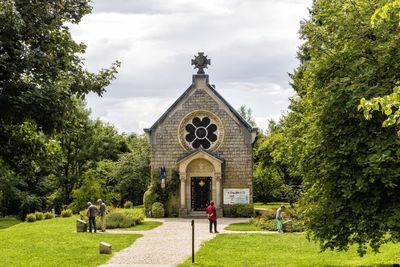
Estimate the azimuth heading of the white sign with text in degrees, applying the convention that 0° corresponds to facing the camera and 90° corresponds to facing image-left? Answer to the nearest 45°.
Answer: approximately 0°

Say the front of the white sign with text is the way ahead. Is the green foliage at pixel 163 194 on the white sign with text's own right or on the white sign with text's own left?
on the white sign with text's own right

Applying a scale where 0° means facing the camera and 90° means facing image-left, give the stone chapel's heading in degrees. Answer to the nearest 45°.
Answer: approximately 0°

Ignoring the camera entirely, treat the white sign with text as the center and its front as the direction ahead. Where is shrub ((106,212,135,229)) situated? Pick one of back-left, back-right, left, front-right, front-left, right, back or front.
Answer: front-right

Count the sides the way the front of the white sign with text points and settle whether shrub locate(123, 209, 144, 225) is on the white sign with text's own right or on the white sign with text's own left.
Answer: on the white sign with text's own right

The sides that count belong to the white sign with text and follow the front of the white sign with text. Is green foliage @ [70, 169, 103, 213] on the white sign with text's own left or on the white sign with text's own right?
on the white sign with text's own right

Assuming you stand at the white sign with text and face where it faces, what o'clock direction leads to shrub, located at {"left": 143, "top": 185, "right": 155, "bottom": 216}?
The shrub is roughly at 3 o'clock from the white sign with text.

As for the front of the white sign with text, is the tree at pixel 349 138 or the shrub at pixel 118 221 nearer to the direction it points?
the tree
